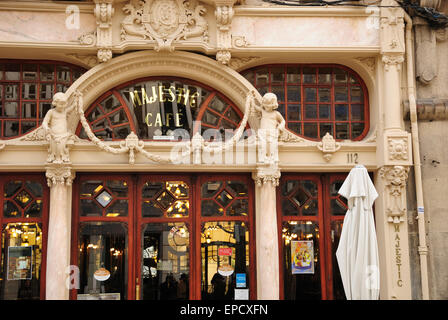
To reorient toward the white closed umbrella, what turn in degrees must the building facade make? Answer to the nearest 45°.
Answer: approximately 45° to its left

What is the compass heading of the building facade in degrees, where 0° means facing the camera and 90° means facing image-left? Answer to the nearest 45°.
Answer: approximately 0°
